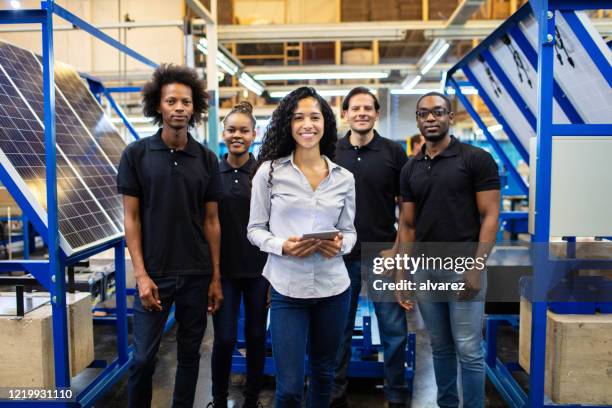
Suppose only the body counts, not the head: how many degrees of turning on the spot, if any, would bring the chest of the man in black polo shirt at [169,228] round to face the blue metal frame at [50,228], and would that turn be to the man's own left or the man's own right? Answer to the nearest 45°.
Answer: approximately 90° to the man's own right

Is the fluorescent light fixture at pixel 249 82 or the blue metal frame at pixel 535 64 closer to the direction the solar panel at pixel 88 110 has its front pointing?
the blue metal frame

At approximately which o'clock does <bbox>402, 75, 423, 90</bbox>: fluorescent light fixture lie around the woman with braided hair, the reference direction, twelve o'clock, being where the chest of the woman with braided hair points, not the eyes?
The fluorescent light fixture is roughly at 7 o'clock from the woman with braided hair.

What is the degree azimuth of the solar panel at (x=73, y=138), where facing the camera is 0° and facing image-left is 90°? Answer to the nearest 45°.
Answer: approximately 315°

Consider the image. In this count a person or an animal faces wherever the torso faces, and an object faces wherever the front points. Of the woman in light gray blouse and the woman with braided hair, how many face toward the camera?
2

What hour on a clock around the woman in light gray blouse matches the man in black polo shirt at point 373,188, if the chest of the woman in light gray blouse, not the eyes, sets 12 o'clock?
The man in black polo shirt is roughly at 7 o'clock from the woman in light gray blouse.

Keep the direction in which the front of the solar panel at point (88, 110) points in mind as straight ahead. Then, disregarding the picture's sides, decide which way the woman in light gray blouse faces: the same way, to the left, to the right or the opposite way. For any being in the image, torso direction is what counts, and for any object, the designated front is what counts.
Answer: to the right
